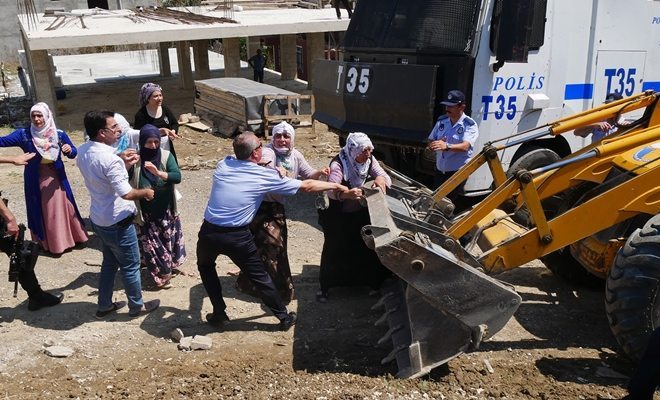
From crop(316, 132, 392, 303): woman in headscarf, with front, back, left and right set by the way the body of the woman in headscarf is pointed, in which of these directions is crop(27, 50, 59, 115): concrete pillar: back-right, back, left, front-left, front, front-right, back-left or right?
back

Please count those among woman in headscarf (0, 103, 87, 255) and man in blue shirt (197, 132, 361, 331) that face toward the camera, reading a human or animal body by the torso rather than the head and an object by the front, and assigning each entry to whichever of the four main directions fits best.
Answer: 1

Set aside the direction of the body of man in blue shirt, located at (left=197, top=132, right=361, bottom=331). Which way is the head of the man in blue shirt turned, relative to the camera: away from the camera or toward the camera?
away from the camera

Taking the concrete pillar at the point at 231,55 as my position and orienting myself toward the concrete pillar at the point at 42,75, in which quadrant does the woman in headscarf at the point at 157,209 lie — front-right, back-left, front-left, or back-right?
front-left

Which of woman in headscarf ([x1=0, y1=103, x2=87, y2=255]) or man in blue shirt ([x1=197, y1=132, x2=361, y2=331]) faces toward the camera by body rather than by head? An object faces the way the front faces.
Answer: the woman in headscarf

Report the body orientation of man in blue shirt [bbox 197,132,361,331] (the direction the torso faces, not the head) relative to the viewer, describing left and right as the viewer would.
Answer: facing away from the viewer and to the right of the viewer

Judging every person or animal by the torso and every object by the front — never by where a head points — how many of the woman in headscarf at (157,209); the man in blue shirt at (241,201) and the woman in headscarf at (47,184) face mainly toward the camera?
2

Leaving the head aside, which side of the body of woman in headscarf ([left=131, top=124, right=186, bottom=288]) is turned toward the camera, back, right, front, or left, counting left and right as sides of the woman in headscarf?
front

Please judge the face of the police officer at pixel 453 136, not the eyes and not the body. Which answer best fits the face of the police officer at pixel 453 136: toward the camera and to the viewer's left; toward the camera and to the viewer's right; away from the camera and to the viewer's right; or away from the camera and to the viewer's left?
toward the camera and to the viewer's left

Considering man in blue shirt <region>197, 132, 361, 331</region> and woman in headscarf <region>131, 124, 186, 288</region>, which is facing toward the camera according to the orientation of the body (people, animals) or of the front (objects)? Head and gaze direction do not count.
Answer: the woman in headscarf

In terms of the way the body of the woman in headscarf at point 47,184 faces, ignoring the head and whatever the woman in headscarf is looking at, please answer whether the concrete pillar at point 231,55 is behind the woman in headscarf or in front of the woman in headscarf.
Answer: behind

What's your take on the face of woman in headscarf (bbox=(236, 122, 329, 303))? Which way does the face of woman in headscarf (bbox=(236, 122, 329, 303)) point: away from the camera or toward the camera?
toward the camera

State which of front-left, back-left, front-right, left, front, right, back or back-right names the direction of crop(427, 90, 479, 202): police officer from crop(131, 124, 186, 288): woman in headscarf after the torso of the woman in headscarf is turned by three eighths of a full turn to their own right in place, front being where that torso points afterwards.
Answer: back-right

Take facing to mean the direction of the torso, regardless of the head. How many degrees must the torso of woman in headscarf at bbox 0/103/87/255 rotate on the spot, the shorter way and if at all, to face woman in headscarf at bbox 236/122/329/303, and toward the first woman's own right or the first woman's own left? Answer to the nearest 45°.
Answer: approximately 45° to the first woman's own left

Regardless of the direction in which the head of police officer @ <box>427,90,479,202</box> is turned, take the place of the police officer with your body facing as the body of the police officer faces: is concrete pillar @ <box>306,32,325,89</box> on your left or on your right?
on your right

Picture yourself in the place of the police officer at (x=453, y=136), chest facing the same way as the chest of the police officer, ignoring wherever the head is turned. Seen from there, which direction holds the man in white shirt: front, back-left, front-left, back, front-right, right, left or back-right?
front

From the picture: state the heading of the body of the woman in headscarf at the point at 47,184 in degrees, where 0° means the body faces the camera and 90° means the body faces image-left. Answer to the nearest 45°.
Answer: approximately 0°

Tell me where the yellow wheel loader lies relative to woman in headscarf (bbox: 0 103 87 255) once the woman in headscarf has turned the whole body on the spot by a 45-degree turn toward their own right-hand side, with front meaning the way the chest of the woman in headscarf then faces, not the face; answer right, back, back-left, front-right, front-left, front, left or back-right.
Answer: left
